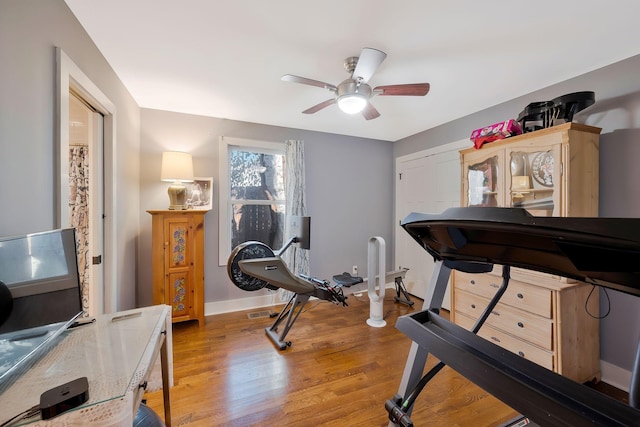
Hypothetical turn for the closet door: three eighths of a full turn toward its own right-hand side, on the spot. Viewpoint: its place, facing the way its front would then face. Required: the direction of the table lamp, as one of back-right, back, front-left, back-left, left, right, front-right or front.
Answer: back-left

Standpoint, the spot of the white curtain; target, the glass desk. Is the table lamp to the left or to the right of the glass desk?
right

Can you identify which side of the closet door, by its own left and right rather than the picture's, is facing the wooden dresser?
left

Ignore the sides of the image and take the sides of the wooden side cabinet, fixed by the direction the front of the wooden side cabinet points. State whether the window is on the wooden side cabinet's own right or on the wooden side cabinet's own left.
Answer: on the wooden side cabinet's own left

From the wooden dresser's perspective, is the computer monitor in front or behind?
in front

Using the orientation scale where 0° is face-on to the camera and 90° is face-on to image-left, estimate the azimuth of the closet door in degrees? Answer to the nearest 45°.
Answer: approximately 45°

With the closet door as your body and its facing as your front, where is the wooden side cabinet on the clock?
The wooden side cabinet is roughly at 12 o'clock from the closet door.

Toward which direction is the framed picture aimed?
toward the camera

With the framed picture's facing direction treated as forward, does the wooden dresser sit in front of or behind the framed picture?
in front

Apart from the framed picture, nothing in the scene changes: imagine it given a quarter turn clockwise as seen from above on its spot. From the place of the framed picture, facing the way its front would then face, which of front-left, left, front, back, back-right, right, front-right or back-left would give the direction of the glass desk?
left

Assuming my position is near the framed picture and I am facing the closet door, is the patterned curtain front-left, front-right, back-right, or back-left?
back-right

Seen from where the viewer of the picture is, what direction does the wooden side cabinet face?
facing the viewer

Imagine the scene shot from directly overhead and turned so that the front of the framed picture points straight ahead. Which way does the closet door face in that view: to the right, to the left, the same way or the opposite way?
to the right

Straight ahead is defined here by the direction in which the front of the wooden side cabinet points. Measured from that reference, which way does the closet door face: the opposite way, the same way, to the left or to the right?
to the right

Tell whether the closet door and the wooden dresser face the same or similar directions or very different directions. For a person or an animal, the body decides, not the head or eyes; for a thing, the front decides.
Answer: same or similar directions

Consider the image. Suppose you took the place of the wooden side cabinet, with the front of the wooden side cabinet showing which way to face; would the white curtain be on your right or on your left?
on your left

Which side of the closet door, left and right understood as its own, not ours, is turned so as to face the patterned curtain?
front

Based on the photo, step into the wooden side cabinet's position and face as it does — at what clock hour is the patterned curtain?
The patterned curtain is roughly at 2 o'clock from the wooden side cabinet.

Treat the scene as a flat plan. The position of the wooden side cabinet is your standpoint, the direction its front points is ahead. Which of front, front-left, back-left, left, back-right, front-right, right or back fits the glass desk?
front

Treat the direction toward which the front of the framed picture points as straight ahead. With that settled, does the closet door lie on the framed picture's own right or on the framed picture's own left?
on the framed picture's own left

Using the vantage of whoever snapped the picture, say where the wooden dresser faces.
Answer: facing the viewer and to the left of the viewer
